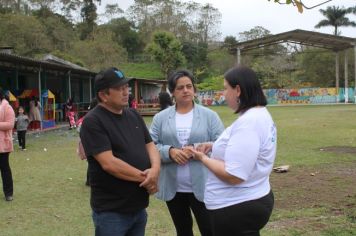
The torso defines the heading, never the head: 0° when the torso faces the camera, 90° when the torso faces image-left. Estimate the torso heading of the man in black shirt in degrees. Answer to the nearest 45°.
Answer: approximately 315°

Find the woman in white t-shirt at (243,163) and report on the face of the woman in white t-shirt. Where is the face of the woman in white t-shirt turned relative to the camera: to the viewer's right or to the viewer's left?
to the viewer's left

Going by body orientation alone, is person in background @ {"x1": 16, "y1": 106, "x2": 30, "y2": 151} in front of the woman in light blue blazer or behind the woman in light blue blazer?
behind

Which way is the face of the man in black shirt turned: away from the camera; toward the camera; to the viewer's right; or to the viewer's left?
to the viewer's right

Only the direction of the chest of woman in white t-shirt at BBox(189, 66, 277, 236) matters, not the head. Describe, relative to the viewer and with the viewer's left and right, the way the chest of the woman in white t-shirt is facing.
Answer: facing to the left of the viewer

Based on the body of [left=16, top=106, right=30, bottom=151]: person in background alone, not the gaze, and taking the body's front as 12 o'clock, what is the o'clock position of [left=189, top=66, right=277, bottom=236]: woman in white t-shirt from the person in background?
The woman in white t-shirt is roughly at 12 o'clock from the person in background.
